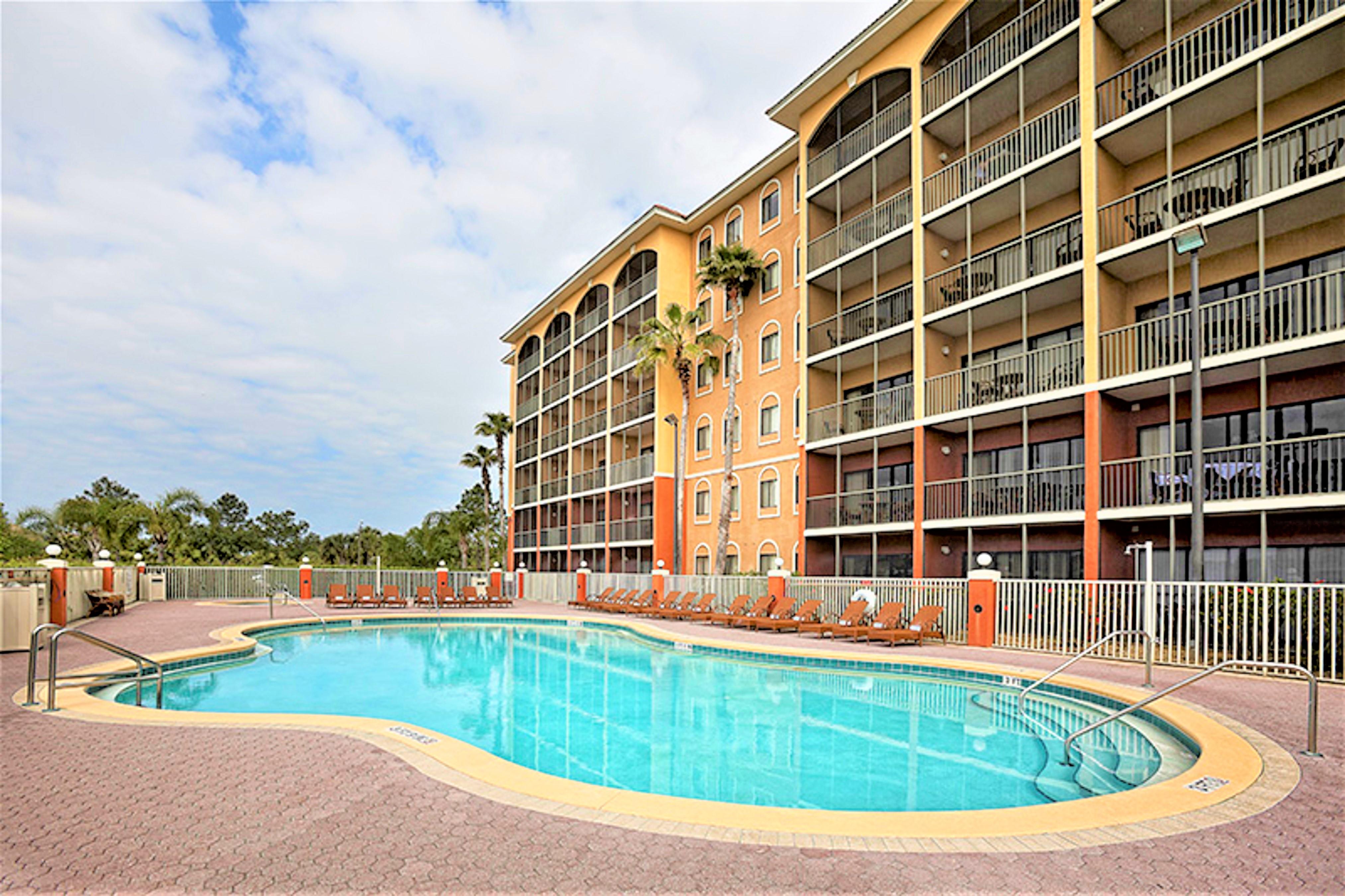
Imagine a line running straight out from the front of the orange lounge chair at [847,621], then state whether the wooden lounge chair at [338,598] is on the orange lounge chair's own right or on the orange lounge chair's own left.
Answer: on the orange lounge chair's own right

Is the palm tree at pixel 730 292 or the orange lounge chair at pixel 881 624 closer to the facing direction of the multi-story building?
the orange lounge chair

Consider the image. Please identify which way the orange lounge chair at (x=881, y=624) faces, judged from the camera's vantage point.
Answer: facing the viewer and to the left of the viewer

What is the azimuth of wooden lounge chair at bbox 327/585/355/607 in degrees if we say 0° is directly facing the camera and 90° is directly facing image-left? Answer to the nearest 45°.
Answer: approximately 0°

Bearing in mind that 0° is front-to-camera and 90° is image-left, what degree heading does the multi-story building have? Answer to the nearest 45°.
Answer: approximately 45°

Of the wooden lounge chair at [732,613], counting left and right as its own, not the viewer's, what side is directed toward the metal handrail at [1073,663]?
left

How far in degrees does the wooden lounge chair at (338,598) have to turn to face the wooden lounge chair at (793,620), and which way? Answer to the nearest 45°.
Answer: approximately 45° to its left
